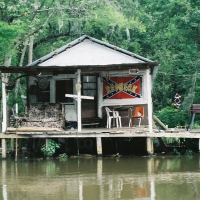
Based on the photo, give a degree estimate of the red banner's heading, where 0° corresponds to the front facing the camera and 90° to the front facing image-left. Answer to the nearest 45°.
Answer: approximately 0°

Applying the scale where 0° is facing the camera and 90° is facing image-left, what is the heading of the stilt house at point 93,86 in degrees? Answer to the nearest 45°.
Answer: approximately 0°

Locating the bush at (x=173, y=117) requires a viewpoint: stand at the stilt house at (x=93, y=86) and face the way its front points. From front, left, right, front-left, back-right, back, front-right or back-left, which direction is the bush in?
back-left
